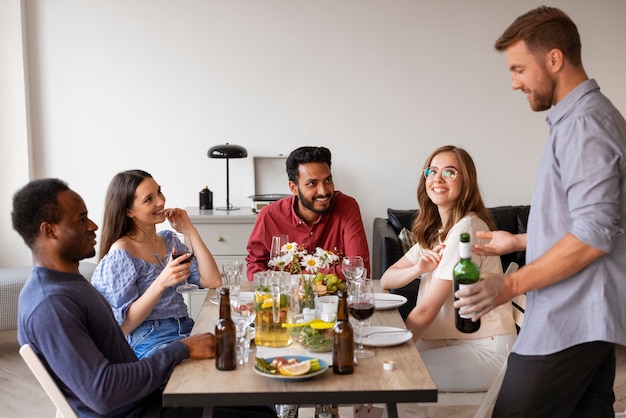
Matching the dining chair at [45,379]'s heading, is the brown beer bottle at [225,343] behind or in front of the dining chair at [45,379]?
in front

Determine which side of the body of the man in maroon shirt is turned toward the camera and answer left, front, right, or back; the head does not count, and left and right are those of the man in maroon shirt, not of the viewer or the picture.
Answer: front

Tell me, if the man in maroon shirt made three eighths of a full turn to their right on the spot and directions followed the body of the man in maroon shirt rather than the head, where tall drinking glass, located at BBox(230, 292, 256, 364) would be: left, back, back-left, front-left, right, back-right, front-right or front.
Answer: back-left

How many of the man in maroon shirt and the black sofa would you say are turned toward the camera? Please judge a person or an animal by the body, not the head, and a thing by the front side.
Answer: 2

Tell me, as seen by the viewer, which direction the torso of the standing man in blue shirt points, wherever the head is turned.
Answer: to the viewer's left

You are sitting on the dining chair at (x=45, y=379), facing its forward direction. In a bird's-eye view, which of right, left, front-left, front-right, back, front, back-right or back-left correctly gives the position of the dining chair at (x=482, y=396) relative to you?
front

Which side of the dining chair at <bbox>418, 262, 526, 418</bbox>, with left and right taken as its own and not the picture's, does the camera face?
left

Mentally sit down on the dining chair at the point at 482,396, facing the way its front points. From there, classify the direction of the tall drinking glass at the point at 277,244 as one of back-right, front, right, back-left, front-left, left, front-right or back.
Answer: front

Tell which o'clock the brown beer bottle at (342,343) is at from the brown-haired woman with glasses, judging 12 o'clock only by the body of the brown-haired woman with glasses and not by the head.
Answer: The brown beer bottle is roughly at 11 o'clock from the brown-haired woman with glasses.

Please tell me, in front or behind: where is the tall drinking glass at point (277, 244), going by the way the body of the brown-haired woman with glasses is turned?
in front

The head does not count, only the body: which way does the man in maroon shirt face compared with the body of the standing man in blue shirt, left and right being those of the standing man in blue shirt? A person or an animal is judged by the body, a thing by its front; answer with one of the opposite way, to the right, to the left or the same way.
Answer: to the left

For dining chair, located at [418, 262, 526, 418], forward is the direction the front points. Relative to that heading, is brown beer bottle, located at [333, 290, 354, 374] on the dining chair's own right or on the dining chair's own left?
on the dining chair's own left

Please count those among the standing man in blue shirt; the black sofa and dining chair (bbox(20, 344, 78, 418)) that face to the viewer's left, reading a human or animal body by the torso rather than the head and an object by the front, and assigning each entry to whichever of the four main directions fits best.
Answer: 1

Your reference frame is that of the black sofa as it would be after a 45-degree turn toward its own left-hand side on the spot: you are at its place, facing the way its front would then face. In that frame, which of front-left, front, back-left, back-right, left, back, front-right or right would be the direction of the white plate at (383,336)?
front-right

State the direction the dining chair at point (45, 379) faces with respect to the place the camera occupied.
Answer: facing to the right of the viewer

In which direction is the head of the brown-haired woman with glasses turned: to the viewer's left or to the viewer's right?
to the viewer's right
